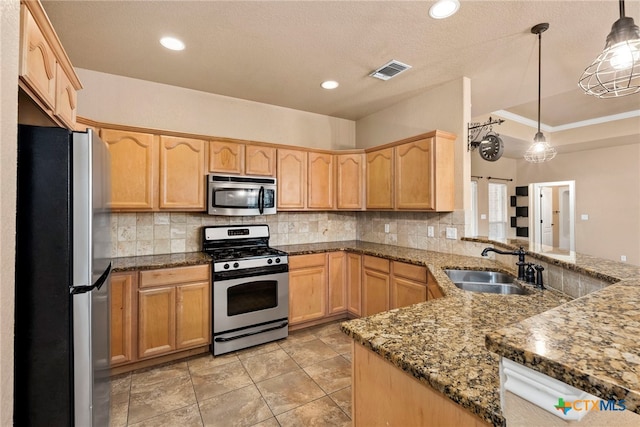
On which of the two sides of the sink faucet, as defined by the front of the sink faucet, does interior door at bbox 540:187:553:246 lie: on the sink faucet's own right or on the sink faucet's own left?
on the sink faucet's own right

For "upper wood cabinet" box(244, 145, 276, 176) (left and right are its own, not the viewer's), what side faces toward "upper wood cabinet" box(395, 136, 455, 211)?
left

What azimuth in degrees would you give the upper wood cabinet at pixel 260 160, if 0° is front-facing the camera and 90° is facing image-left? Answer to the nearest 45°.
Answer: approximately 0°

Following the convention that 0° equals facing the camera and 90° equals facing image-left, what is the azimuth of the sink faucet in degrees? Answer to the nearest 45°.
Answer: approximately 90°

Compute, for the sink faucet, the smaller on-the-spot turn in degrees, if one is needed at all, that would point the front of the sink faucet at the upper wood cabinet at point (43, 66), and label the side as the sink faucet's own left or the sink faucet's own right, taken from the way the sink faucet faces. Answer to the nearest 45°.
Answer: approximately 45° to the sink faucet's own left
